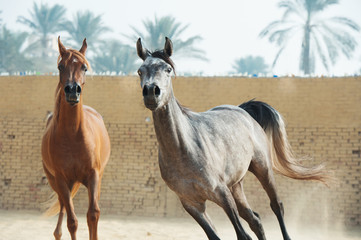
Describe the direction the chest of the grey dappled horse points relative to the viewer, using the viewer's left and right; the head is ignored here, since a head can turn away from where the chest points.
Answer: facing the viewer and to the left of the viewer

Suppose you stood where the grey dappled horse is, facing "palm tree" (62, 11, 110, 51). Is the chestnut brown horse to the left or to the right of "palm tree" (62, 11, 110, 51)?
left

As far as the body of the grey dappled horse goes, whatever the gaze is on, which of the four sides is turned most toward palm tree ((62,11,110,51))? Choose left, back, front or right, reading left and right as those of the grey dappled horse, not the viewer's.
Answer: right

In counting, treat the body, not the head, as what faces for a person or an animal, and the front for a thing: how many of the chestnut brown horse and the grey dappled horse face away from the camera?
0

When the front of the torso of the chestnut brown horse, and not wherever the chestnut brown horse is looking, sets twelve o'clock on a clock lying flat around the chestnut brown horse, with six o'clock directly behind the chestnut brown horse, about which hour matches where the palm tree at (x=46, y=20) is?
The palm tree is roughly at 6 o'clock from the chestnut brown horse.

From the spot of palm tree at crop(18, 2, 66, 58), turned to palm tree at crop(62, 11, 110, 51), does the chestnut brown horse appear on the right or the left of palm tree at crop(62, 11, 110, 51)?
right

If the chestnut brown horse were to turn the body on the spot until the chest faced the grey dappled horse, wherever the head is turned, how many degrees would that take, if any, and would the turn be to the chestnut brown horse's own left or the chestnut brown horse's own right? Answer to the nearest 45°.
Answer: approximately 45° to the chestnut brown horse's own left

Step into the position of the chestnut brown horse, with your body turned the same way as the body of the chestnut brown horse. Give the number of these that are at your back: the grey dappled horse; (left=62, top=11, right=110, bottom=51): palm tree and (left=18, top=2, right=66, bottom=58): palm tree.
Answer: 2

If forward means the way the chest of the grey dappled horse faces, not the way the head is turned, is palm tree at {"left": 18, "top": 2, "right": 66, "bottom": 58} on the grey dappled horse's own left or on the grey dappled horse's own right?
on the grey dappled horse's own right

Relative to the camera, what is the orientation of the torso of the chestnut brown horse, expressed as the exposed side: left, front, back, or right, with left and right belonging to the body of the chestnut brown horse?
front

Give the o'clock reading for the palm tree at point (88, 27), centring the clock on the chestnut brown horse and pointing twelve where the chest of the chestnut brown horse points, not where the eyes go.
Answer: The palm tree is roughly at 6 o'clock from the chestnut brown horse.

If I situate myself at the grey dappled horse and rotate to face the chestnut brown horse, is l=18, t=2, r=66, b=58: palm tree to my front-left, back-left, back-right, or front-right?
front-right

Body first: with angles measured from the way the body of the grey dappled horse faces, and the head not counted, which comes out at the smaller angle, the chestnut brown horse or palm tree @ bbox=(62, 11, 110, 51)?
the chestnut brown horse
